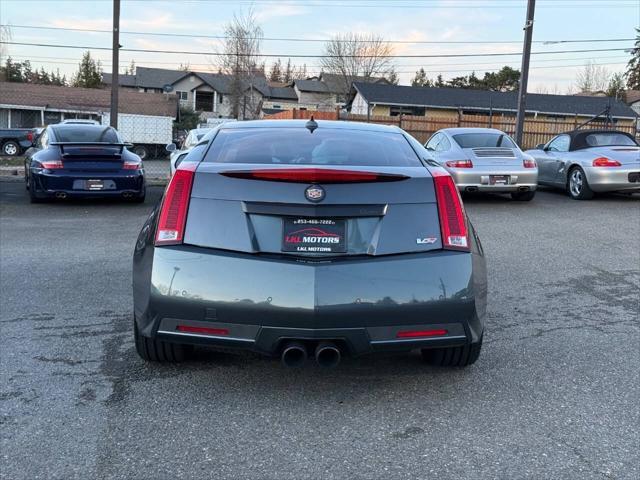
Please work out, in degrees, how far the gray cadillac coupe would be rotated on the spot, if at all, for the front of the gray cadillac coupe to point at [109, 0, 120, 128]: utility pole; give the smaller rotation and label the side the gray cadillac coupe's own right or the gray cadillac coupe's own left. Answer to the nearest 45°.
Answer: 0° — it already faces it

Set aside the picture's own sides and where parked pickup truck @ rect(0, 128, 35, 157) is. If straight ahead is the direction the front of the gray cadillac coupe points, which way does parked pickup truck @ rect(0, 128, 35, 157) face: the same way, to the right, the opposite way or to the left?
to the left

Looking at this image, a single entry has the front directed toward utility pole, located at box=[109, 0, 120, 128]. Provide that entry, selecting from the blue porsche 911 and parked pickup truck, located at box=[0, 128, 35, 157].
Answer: the blue porsche 911

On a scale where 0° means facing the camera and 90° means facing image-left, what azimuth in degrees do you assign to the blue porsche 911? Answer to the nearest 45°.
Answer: approximately 180°

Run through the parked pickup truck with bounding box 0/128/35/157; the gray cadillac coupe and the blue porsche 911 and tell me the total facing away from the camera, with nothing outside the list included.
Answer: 2

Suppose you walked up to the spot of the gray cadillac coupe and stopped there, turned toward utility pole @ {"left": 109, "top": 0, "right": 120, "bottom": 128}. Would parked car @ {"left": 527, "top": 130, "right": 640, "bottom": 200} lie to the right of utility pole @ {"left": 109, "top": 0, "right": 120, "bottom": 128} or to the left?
right

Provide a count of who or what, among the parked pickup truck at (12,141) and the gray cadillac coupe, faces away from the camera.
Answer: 1

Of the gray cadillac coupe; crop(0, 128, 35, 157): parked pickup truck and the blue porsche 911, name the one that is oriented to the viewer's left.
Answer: the parked pickup truck

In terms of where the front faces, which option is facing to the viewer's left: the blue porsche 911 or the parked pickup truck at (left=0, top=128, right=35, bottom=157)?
the parked pickup truck

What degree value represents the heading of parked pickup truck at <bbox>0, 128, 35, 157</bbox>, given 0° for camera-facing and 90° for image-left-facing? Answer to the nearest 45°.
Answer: approximately 90°

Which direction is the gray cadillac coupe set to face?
away from the camera

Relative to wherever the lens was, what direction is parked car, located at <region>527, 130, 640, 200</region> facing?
facing away from the viewer and to the left of the viewer

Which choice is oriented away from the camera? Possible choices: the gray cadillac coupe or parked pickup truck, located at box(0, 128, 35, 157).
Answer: the gray cadillac coupe

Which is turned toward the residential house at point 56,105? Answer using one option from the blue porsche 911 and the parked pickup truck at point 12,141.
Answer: the blue porsche 911
